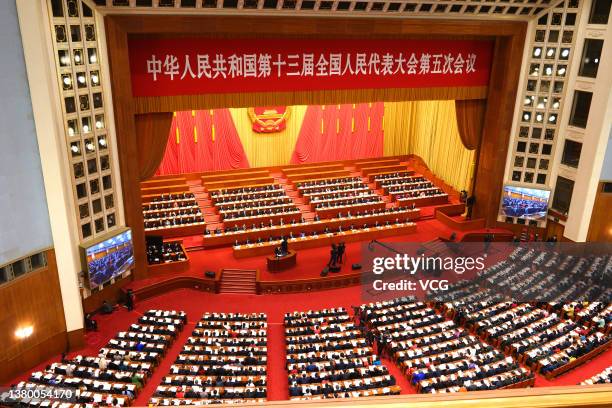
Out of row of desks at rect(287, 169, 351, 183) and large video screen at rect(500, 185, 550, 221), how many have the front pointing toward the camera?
2

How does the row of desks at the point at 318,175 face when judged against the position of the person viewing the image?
facing the viewer

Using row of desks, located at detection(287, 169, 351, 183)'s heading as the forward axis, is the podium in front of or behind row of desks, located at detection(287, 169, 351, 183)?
in front

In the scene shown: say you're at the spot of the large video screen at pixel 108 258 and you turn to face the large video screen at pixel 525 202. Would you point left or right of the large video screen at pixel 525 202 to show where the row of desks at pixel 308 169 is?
left

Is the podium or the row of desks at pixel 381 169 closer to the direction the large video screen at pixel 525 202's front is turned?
the podium

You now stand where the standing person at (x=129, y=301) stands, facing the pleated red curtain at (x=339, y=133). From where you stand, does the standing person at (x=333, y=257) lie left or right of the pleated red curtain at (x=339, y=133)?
right

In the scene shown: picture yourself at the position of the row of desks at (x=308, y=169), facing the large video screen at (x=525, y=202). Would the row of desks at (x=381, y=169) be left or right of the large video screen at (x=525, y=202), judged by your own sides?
left

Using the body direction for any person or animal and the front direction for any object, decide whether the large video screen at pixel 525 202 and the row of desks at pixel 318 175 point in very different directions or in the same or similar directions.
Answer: same or similar directions

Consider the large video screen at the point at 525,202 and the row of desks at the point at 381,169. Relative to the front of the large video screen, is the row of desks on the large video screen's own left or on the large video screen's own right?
on the large video screen's own right

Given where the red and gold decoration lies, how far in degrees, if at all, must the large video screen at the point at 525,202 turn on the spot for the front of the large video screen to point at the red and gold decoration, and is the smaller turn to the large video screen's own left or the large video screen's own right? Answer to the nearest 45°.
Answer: approximately 90° to the large video screen's own right

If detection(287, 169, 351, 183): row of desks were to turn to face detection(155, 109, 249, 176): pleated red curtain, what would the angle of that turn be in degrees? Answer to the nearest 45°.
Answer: approximately 90° to its right

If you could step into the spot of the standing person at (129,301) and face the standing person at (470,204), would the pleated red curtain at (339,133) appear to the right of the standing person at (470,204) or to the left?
left

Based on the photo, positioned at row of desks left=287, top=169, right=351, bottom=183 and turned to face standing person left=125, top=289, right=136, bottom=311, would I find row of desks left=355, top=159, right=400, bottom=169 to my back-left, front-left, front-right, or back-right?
back-left

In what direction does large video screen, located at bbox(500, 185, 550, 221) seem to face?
toward the camera
